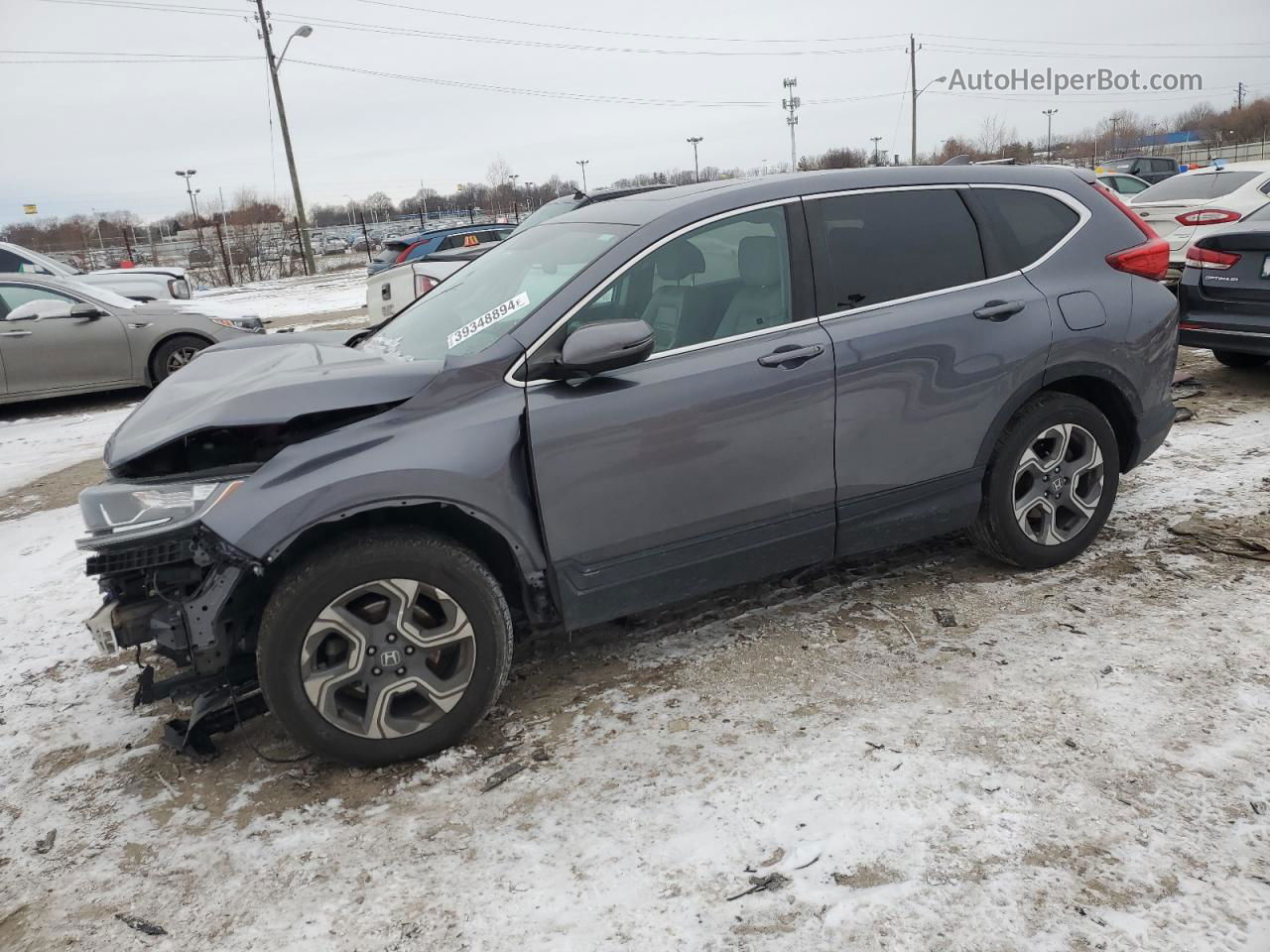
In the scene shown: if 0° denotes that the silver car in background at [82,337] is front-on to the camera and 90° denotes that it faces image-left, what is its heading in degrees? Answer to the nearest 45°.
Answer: approximately 270°

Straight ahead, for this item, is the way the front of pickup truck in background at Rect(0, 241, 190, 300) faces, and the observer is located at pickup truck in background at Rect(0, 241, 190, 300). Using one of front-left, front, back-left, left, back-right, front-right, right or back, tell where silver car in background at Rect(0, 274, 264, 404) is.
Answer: right

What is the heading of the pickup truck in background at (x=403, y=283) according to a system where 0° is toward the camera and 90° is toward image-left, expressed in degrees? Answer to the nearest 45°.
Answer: approximately 225°

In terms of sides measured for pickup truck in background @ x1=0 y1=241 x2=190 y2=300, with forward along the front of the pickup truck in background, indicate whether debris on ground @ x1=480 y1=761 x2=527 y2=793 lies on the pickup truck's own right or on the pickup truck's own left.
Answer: on the pickup truck's own right

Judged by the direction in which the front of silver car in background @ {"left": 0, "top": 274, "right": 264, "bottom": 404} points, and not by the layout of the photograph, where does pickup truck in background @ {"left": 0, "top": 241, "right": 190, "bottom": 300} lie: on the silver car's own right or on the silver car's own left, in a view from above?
on the silver car's own left

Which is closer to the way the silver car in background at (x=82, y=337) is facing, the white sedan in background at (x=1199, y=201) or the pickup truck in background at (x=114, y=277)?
the white sedan in background

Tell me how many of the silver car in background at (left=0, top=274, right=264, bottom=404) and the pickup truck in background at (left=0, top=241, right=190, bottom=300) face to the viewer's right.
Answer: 2

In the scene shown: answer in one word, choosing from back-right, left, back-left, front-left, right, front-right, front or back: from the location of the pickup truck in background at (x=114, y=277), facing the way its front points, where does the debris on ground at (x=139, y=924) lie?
right

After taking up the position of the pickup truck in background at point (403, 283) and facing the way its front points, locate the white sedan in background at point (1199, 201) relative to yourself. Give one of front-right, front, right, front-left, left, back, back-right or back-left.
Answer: front-right

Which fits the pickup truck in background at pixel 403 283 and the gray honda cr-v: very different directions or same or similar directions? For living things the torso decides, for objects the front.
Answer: very different directions

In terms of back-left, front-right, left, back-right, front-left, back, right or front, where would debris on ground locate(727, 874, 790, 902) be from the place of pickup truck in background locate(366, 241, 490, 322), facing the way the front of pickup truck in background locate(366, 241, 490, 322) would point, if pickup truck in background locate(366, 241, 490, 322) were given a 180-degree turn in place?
front-left

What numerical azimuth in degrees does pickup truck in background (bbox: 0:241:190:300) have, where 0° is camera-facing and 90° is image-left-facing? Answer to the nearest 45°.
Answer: approximately 270°

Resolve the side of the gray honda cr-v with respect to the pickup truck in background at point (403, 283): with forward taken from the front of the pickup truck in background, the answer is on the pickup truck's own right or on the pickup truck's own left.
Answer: on the pickup truck's own right

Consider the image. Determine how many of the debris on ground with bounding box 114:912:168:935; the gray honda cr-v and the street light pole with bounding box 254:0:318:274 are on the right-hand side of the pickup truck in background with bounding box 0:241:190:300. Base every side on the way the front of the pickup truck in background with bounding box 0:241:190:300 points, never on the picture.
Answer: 2

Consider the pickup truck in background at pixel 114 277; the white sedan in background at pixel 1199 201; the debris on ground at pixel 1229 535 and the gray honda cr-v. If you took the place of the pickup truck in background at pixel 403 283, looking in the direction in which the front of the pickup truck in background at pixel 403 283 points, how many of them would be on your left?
1

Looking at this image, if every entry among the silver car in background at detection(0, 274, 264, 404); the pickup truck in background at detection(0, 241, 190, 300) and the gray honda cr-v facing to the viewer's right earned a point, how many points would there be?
2

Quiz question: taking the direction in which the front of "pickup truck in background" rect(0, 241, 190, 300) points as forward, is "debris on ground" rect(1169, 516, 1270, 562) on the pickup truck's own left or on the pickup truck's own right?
on the pickup truck's own right
